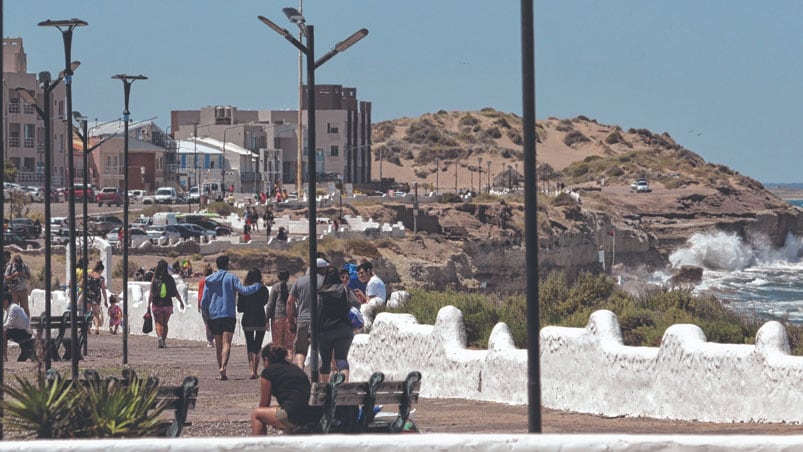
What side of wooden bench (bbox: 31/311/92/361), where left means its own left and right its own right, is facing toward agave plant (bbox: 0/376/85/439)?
back

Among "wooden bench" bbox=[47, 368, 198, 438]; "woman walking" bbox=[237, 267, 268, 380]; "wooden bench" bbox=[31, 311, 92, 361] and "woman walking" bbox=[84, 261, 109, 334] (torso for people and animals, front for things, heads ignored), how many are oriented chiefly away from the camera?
4

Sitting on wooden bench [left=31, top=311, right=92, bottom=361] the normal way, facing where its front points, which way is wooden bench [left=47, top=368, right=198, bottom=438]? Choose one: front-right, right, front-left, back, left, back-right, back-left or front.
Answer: back

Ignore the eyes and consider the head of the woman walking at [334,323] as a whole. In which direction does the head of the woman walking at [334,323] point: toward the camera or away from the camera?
away from the camera

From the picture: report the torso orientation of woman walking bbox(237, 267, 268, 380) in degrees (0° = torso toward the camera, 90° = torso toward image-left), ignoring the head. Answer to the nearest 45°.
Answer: approximately 180°

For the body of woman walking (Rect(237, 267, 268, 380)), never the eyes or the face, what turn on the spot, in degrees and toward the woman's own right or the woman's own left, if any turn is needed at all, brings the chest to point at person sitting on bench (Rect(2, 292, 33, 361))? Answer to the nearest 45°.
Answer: approximately 45° to the woman's own left
